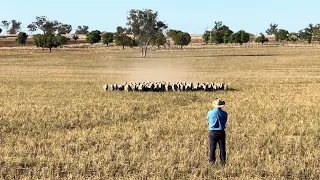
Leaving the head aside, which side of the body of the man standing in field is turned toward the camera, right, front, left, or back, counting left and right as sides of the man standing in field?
back
